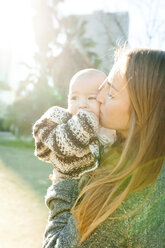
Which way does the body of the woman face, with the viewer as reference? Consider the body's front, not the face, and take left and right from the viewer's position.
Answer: facing to the left of the viewer

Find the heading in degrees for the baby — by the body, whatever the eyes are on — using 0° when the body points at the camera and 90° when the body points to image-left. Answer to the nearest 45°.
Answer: approximately 0°
